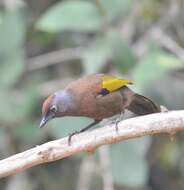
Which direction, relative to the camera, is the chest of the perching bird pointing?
to the viewer's left

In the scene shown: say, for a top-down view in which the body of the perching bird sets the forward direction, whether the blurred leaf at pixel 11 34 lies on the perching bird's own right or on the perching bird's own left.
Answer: on the perching bird's own right

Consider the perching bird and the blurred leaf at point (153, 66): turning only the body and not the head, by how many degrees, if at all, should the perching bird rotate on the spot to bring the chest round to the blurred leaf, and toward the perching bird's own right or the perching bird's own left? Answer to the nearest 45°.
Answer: approximately 135° to the perching bird's own right

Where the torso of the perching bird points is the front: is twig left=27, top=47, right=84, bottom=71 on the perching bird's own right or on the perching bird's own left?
on the perching bird's own right

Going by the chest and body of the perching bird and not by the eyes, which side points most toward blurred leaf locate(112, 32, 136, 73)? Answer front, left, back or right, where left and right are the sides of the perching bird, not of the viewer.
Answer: right

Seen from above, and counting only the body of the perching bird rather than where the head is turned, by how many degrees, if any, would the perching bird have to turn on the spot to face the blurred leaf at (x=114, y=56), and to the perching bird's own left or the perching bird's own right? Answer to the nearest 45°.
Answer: approximately 90° to the perching bird's own right
